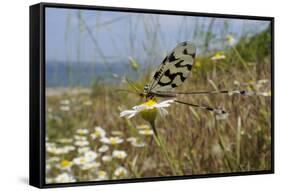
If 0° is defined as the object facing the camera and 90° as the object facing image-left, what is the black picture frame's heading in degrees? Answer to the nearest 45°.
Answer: approximately 315°
